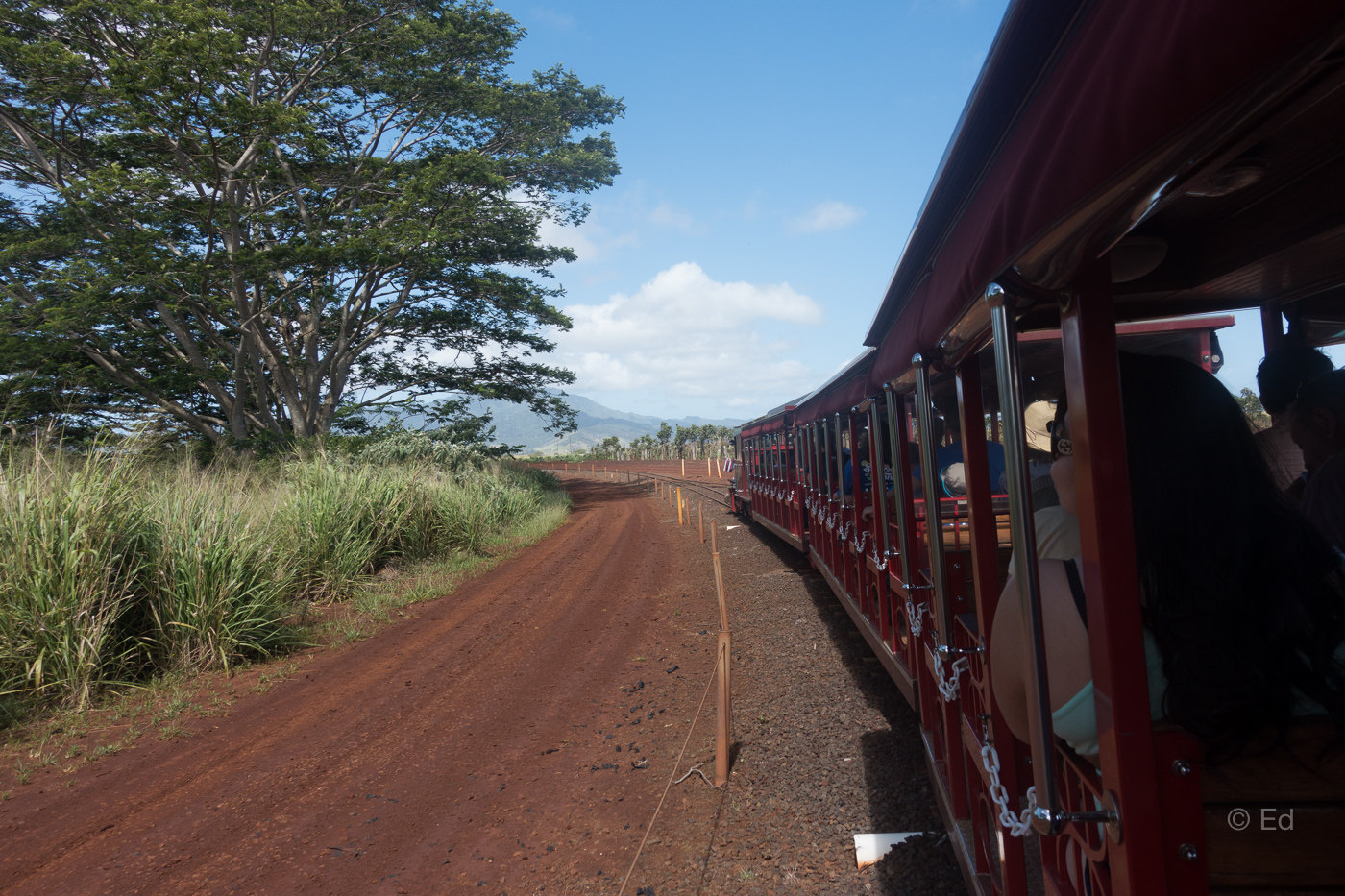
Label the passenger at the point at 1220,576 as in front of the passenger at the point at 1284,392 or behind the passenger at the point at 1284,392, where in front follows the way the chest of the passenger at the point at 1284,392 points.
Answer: behind

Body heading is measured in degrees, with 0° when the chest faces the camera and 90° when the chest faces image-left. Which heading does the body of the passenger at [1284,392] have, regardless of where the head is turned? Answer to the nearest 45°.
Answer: approximately 180°

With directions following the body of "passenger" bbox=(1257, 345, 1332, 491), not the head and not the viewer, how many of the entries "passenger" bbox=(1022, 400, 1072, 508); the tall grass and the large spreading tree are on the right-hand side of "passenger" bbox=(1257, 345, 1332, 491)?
0

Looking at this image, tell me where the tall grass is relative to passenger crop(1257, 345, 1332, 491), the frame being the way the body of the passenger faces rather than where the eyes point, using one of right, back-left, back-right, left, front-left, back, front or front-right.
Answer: left
